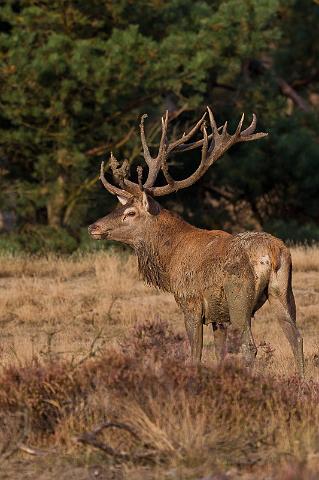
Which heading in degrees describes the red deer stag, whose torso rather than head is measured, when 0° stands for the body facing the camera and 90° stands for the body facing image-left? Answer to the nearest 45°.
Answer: approximately 135°

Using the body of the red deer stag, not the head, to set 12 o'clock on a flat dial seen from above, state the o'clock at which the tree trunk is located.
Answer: The tree trunk is roughly at 1 o'clock from the red deer stag.
